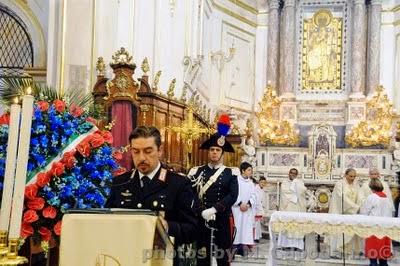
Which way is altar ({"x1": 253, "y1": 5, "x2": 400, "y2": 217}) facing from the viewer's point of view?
toward the camera

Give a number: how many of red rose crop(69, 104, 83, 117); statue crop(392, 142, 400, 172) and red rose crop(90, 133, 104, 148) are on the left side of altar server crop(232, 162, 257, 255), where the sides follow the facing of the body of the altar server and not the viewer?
1

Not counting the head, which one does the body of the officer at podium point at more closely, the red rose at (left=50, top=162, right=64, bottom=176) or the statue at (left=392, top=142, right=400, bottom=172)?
the red rose

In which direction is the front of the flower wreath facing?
toward the camera

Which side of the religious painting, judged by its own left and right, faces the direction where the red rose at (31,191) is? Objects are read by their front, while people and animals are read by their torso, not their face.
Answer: front

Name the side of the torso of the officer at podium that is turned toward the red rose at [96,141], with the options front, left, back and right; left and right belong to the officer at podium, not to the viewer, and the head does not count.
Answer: right

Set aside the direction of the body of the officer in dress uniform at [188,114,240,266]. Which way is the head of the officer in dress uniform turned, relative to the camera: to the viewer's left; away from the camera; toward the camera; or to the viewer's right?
toward the camera

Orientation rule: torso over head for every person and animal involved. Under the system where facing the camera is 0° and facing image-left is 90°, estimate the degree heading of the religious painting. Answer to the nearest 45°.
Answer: approximately 0°

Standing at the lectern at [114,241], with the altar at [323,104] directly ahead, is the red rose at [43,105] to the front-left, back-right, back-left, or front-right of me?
front-left

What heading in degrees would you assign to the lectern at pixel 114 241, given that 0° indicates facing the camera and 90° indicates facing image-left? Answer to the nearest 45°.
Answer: approximately 0°

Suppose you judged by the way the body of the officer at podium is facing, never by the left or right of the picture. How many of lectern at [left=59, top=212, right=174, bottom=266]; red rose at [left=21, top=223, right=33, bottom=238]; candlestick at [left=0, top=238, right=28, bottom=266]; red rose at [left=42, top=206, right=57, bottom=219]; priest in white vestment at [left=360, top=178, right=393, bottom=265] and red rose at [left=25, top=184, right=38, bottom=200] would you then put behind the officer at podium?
1

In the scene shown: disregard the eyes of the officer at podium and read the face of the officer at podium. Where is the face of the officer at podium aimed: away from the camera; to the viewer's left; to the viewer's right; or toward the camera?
toward the camera
